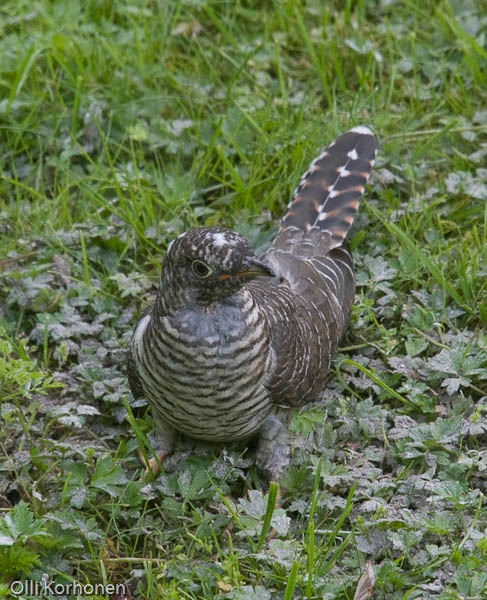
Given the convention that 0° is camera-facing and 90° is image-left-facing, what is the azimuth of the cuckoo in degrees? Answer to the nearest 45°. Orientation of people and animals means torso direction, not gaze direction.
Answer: approximately 45°
